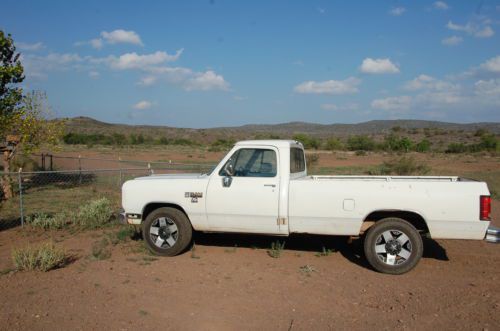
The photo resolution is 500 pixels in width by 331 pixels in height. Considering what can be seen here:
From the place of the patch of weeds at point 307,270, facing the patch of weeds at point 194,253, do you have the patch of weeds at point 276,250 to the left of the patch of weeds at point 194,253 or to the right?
right

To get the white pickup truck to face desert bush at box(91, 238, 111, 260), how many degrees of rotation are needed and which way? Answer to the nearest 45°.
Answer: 0° — it already faces it

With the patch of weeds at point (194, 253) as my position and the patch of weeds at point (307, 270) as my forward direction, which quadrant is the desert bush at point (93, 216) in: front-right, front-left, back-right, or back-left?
back-left

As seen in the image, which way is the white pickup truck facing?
to the viewer's left

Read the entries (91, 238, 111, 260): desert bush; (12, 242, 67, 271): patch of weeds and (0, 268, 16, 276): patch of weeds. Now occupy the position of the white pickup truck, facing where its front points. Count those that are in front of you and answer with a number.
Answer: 3
